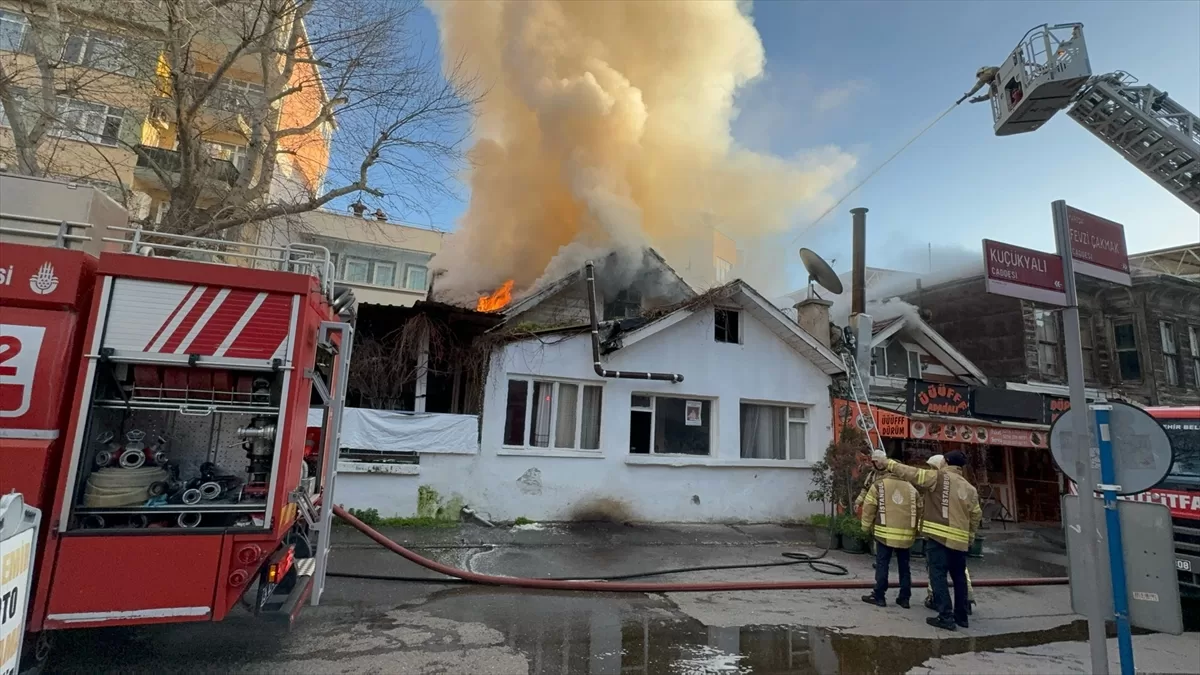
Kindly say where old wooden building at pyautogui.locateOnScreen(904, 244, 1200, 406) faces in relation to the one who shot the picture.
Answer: facing the viewer and to the left of the viewer

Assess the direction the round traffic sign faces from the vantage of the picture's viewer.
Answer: facing away from the viewer

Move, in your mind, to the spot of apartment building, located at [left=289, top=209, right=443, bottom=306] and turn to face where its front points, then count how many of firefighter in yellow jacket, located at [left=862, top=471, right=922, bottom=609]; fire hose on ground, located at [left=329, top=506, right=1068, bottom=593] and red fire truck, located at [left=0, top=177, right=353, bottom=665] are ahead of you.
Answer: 3

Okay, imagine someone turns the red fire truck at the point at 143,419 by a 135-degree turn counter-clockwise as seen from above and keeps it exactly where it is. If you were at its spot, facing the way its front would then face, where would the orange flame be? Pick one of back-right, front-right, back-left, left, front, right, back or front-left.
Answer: left

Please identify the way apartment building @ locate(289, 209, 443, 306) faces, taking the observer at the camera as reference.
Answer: facing the viewer

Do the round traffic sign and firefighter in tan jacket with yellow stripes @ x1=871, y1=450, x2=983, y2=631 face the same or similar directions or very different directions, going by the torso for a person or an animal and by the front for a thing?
same or similar directions

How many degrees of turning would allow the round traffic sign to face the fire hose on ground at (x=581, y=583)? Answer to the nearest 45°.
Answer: approximately 90° to its left

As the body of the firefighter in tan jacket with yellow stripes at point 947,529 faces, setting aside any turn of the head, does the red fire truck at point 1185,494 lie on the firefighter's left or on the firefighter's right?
on the firefighter's right

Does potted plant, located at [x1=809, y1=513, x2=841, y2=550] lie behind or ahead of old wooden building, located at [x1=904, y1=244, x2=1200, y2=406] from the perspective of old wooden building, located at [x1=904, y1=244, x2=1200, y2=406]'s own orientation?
ahead

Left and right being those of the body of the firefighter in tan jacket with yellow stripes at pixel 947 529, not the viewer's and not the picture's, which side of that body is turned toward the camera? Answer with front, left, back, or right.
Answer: back

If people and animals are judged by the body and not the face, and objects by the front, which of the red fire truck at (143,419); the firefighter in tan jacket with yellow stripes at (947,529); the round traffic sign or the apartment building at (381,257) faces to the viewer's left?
the red fire truck

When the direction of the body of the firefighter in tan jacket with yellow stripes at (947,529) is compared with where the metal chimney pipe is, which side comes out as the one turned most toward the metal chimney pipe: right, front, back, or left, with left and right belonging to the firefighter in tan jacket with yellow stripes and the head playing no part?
front

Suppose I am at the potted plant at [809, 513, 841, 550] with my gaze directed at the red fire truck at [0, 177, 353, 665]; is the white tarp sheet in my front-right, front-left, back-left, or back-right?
front-right

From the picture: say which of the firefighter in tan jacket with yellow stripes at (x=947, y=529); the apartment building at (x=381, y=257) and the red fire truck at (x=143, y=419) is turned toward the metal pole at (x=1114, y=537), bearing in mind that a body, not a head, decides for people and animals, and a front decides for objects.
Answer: the apartment building

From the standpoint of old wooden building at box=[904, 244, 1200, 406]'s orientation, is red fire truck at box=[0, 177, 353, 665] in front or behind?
in front
